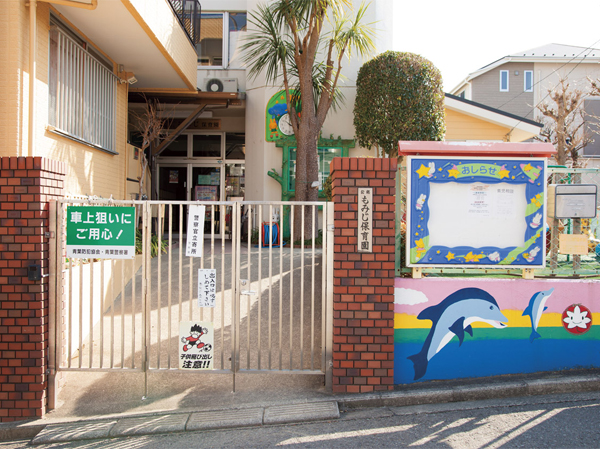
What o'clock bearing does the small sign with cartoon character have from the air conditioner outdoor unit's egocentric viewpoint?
The small sign with cartoon character is roughly at 12 o'clock from the air conditioner outdoor unit.

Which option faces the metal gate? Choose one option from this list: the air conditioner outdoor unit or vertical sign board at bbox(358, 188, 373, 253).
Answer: the air conditioner outdoor unit

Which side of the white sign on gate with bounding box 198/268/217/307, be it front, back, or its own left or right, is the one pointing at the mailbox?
left

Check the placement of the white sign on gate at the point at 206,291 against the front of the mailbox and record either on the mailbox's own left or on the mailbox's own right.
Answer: on the mailbox's own right

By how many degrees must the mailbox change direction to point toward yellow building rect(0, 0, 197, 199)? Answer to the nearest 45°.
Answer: approximately 90° to its right

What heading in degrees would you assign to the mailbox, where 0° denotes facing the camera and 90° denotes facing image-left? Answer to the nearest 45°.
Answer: approximately 0°

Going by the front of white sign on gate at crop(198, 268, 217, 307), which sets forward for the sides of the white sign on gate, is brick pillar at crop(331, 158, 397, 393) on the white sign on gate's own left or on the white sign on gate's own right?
on the white sign on gate's own left

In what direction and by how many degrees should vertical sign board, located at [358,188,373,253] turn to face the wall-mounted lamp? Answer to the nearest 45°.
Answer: approximately 135° to its right

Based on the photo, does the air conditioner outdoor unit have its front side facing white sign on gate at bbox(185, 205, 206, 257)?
yes

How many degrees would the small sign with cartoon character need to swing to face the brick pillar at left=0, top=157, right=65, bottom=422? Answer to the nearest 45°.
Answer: approximately 90° to its right
